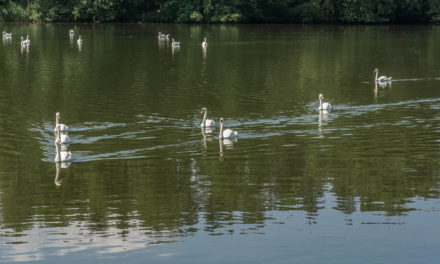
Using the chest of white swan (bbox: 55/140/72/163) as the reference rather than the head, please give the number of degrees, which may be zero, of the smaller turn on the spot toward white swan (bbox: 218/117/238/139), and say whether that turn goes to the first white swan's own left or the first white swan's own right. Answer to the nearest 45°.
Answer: approximately 180°

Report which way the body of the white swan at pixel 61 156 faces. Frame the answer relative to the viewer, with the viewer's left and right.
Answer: facing the viewer and to the left of the viewer
